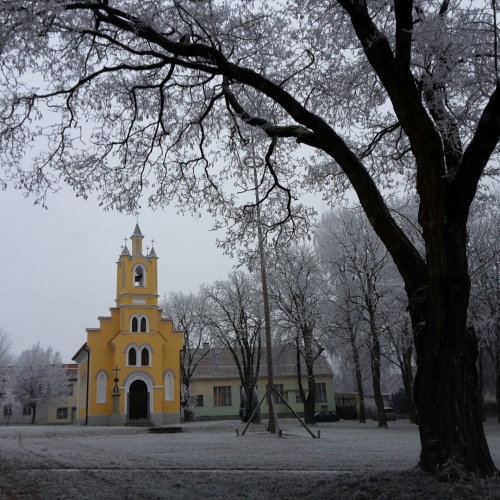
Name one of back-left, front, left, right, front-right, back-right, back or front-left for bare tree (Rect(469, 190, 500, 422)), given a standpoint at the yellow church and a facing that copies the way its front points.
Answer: front-left

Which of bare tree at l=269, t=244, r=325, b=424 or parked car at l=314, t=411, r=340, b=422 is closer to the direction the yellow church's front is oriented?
the bare tree

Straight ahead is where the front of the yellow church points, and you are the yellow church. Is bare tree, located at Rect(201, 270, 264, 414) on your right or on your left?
on your left

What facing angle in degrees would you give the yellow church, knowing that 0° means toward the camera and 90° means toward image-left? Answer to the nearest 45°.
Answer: approximately 0°

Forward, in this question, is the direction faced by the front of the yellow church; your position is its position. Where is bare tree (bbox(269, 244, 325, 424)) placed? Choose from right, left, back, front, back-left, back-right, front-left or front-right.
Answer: front-left

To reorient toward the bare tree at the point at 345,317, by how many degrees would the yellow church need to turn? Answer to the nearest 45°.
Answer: approximately 45° to its left

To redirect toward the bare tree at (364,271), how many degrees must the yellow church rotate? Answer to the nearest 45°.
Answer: approximately 45° to its left

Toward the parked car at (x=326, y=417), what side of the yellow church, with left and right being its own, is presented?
left
